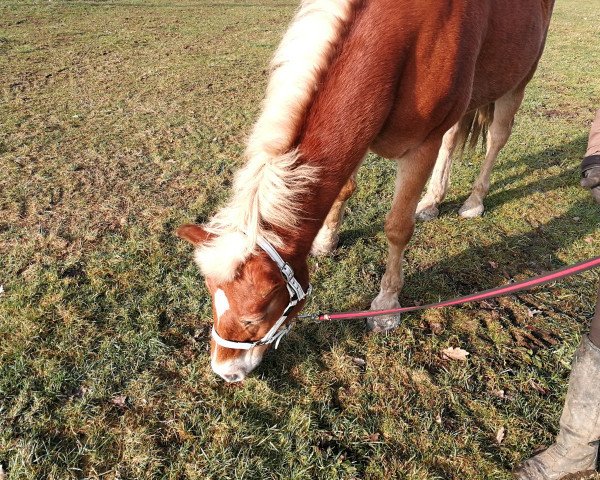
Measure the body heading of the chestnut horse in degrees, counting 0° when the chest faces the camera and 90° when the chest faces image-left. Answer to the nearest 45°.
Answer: approximately 45°
